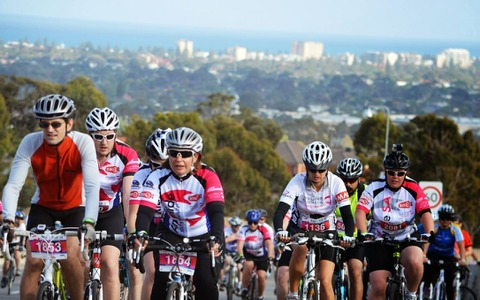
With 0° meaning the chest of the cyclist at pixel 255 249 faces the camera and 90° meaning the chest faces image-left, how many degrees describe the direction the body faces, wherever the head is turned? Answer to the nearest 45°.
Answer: approximately 0°

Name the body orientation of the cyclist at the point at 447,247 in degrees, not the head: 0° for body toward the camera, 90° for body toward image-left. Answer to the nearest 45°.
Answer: approximately 0°

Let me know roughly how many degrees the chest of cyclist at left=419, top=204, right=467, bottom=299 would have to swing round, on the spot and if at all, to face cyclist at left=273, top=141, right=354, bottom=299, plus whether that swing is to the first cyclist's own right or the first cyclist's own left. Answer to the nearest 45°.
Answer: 0° — they already face them

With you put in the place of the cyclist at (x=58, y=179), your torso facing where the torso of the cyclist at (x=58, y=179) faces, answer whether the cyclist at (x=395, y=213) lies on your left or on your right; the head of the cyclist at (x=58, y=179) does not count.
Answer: on your left

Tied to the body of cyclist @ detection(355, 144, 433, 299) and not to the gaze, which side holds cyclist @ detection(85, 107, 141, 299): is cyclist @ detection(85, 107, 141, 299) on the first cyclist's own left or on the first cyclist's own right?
on the first cyclist's own right

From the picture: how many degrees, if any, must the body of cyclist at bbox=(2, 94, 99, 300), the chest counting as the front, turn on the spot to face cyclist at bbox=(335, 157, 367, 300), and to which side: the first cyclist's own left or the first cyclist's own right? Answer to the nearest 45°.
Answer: approximately 135° to the first cyclist's own left
